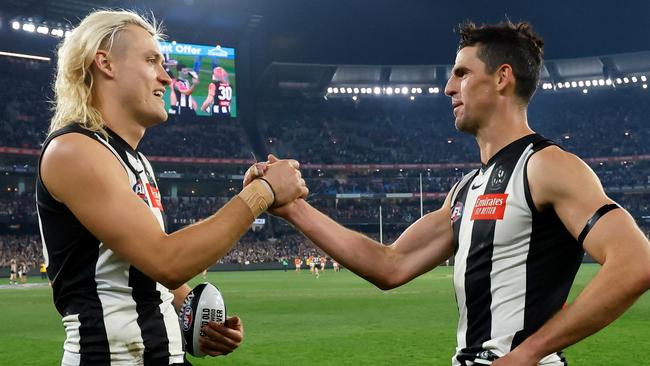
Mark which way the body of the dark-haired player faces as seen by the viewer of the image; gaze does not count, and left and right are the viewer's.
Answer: facing the viewer and to the left of the viewer

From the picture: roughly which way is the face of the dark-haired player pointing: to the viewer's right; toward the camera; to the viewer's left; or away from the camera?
to the viewer's left
